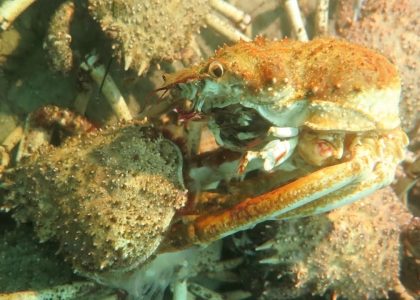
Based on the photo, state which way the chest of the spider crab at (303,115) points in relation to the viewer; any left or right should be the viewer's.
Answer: facing to the left of the viewer

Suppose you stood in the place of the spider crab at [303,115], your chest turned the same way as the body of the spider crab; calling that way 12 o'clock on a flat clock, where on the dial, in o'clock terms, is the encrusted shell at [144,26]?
The encrusted shell is roughly at 1 o'clock from the spider crab.

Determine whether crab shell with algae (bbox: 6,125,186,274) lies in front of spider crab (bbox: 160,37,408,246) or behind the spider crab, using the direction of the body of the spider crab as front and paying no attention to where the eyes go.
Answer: in front
